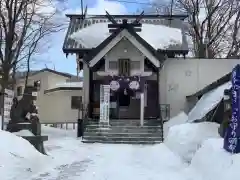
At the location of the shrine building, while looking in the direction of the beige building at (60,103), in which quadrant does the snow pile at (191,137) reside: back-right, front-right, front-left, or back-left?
back-left

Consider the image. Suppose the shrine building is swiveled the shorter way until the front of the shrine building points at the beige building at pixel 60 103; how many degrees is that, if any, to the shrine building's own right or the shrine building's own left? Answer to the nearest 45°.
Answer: approximately 135° to the shrine building's own right

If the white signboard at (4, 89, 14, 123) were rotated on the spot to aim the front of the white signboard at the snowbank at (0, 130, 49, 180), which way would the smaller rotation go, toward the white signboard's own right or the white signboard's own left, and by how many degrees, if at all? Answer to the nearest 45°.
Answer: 0° — it already faces it

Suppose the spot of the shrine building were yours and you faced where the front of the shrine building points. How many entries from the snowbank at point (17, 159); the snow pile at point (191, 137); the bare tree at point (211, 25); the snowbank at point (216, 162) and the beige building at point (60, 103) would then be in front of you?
3

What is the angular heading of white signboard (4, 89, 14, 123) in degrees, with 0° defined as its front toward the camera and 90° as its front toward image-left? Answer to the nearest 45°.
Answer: approximately 0°

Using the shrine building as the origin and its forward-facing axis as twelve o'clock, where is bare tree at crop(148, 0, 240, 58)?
The bare tree is roughly at 7 o'clock from the shrine building.

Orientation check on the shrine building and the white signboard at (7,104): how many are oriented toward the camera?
2
